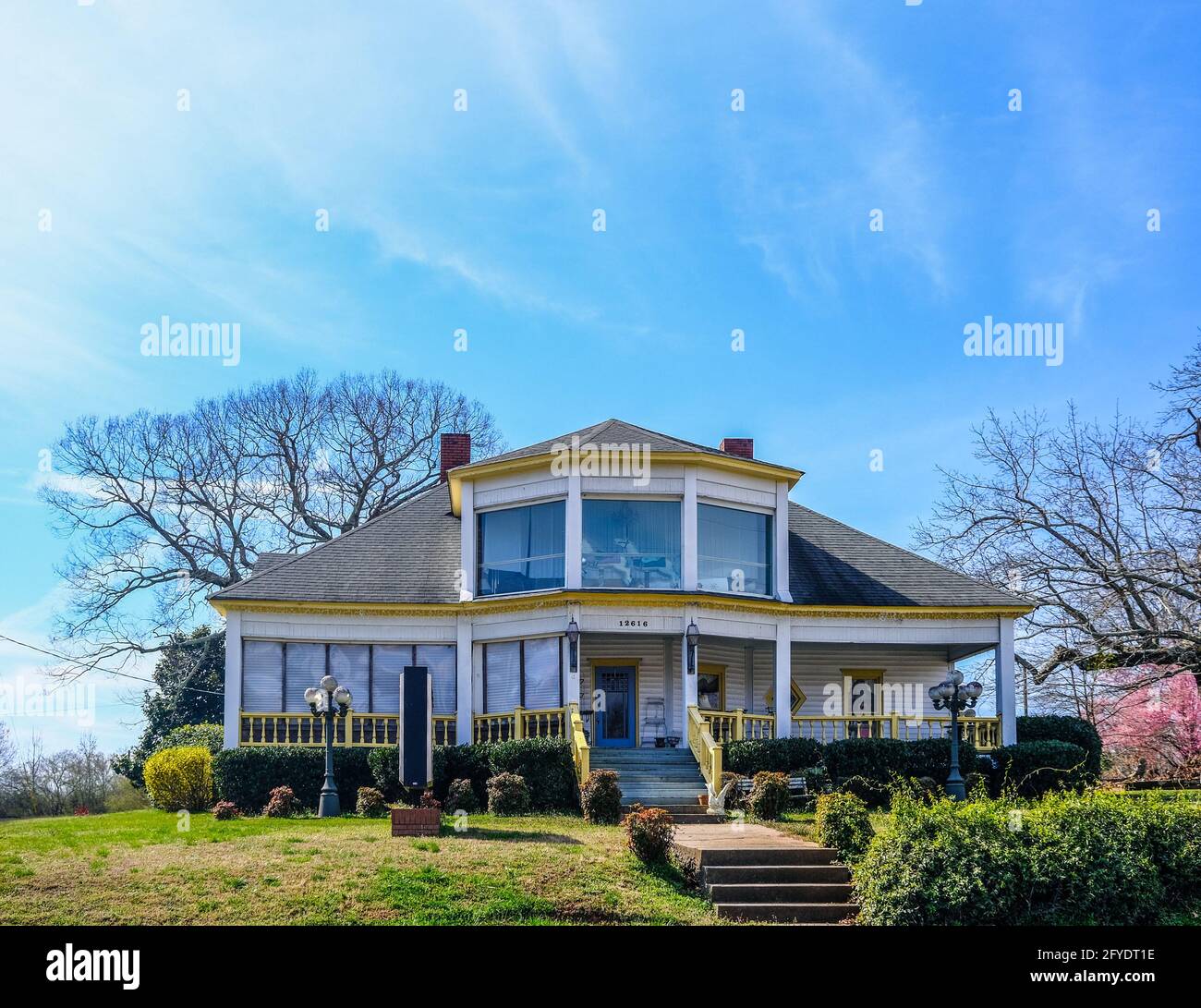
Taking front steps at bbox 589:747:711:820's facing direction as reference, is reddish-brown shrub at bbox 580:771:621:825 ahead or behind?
ahead

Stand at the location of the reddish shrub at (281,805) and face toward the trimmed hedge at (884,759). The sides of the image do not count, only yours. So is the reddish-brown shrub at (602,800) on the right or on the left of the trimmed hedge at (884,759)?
right

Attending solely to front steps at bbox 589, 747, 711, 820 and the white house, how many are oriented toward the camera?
2

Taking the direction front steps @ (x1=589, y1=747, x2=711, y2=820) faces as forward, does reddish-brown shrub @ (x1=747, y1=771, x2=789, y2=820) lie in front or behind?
in front

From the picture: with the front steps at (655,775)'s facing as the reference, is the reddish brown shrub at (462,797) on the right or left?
on its right

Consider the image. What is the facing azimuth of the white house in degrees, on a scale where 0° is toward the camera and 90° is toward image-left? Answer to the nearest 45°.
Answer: approximately 0°

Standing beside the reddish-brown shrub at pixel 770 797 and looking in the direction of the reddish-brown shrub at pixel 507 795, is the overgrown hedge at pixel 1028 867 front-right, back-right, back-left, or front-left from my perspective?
back-left

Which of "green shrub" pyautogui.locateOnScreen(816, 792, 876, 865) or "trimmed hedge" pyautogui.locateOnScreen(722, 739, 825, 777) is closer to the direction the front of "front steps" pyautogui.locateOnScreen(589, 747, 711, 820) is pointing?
the green shrub
